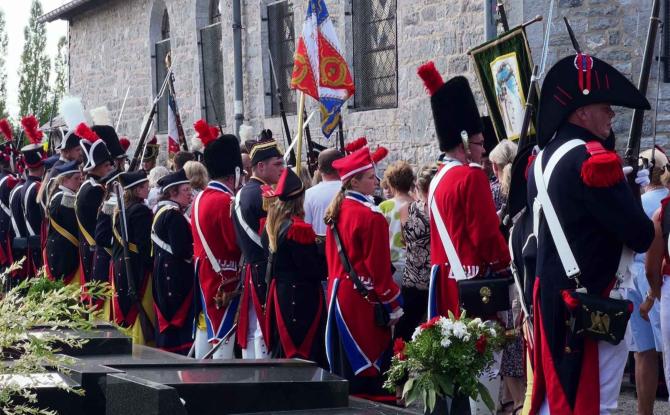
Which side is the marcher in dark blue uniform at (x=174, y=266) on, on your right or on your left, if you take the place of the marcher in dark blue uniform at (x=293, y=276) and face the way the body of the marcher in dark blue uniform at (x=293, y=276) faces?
on your left

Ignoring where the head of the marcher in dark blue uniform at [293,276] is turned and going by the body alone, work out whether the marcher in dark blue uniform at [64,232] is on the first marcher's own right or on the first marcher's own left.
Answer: on the first marcher's own left

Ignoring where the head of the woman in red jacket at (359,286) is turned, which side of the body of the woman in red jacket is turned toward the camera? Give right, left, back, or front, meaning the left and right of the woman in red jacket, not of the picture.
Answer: right
